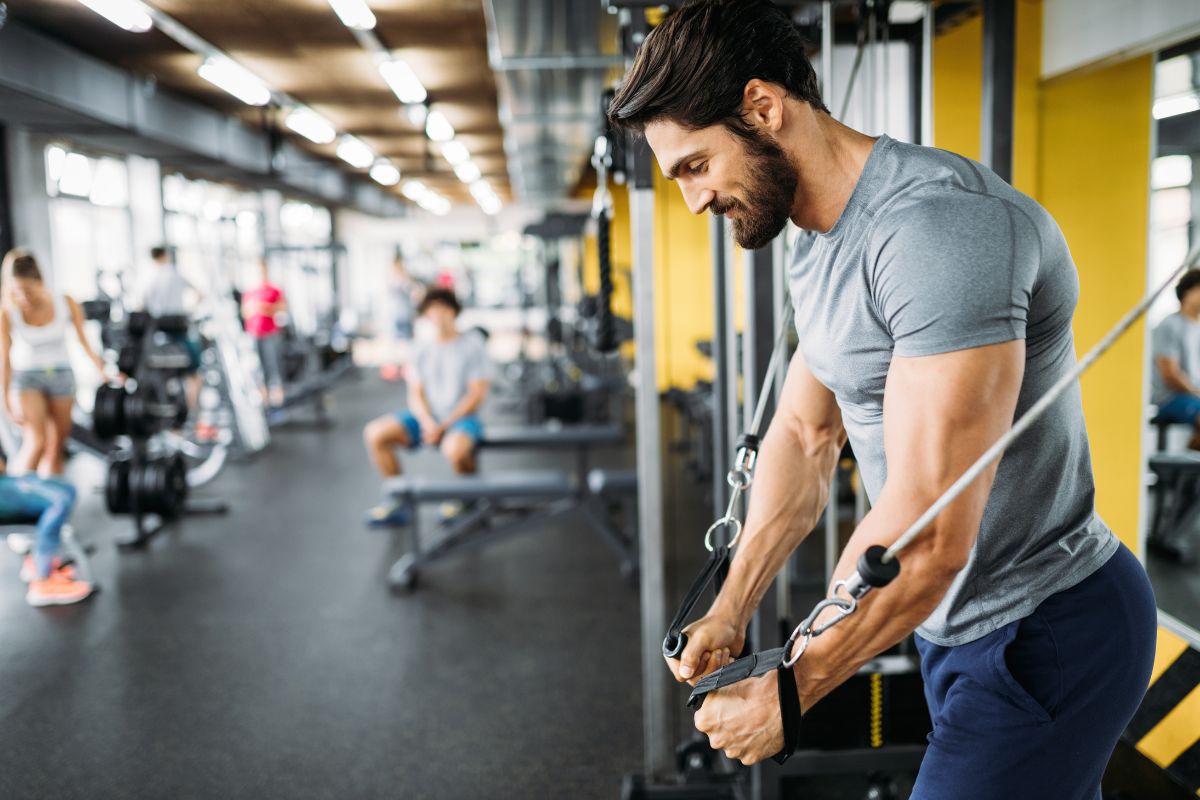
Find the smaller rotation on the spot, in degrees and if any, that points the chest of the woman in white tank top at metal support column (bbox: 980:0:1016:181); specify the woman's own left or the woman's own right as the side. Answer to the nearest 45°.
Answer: approximately 45° to the woman's own left

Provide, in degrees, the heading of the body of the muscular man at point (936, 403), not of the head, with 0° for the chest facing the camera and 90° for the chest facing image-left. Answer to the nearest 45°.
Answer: approximately 90°

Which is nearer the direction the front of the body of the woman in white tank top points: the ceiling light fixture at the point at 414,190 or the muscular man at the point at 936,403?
the muscular man

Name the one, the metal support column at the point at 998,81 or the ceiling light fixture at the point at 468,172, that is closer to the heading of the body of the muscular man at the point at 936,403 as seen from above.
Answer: the ceiling light fixture

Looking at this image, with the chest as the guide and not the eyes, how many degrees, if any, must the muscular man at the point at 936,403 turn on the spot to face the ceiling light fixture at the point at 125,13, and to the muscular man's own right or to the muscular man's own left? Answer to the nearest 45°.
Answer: approximately 45° to the muscular man's own right

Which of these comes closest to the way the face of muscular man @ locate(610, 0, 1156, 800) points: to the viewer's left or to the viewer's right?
to the viewer's left

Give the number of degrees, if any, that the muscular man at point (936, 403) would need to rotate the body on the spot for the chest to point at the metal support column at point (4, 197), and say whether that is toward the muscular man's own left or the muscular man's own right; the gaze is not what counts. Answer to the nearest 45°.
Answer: approximately 45° to the muscular man's own right
